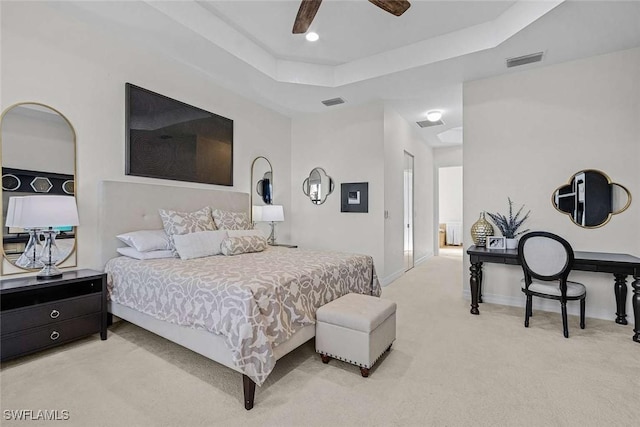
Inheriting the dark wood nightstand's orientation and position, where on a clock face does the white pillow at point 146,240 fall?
The white pillow is roughly at 10 o'clock from the dark wood nightstand.

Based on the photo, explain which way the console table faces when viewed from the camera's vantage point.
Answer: facing the viewer

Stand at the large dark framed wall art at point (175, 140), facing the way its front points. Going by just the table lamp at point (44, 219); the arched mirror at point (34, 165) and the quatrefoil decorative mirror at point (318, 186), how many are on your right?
2

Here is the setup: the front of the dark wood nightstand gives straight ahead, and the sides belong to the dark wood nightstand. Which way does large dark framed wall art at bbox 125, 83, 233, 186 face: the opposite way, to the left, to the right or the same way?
the same way

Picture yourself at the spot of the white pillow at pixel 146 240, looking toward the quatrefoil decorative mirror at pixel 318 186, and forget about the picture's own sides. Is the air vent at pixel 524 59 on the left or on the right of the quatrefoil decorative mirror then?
right

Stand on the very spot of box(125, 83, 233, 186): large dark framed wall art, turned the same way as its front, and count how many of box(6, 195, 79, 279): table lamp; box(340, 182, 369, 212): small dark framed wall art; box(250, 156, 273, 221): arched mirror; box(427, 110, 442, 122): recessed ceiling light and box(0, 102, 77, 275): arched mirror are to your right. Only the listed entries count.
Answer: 2

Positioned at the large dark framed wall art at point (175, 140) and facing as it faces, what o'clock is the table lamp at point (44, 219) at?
The table lamp is roughly at 3 o'clock from the large dark framed wall art.

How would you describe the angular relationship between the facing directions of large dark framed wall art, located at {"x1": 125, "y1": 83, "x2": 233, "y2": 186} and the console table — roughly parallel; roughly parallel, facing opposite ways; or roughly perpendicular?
roughly perpendicular

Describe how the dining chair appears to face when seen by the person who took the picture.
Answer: facing away from the viewer and to the right of the viewer

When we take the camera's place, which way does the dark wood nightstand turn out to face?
facing the viewer and to the right of the viewer

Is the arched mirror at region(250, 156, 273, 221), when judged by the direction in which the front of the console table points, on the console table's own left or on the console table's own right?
on the console table's own right
